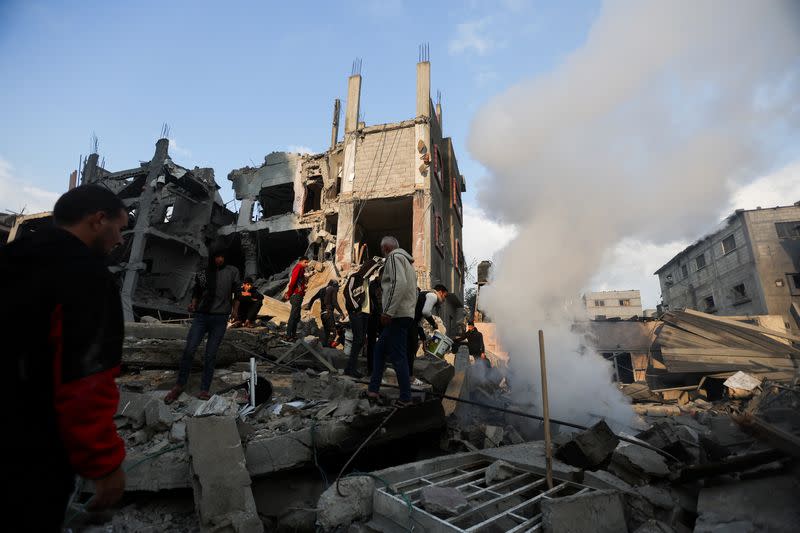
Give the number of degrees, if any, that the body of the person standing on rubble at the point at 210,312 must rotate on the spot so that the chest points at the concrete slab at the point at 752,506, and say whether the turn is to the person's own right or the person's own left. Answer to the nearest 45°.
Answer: approximately 45° to the person's own left

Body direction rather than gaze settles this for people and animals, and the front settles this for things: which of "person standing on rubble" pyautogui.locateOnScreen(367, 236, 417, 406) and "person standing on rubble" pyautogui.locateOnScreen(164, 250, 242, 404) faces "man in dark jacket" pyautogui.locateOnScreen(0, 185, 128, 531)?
"person standing on rubble" pyautogui.locateOnScreen(164, 250, 242, 404)

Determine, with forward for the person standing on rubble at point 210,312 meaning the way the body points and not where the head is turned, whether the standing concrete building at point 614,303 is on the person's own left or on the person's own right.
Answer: on the person's own left

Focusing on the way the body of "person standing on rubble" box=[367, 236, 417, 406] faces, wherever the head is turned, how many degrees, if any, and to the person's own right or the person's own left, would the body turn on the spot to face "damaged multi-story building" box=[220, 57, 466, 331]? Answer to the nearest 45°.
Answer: approximately 45° to the person's own right

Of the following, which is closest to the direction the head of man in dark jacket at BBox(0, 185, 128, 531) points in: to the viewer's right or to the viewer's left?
to the viewer's right

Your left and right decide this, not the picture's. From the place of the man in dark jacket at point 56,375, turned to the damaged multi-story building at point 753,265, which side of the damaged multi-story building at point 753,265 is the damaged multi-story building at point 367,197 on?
left

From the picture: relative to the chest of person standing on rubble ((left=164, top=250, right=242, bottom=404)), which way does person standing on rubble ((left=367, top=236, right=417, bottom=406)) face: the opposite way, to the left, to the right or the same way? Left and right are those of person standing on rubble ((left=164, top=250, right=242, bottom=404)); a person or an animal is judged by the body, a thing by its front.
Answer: the opposite way

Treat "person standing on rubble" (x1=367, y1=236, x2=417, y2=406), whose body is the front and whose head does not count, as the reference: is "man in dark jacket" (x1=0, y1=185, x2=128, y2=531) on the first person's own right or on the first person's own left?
on the first person's own left

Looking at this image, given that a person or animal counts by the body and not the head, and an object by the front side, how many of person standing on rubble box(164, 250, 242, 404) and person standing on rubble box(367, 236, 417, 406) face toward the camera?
1

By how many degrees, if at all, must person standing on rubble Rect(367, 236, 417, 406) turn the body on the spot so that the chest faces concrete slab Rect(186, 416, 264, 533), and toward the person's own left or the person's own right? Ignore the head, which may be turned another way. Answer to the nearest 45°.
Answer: approximately 90° to the person's own left

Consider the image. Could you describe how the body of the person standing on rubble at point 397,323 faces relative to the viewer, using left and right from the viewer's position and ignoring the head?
facing away from the viewer and to the left of the viewer

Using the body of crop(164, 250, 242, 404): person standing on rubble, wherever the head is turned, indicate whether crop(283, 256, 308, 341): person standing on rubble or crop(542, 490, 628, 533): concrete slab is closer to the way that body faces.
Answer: the concrete slab

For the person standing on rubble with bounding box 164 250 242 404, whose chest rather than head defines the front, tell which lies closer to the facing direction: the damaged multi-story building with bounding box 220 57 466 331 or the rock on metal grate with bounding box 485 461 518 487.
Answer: the rock on metal grate
